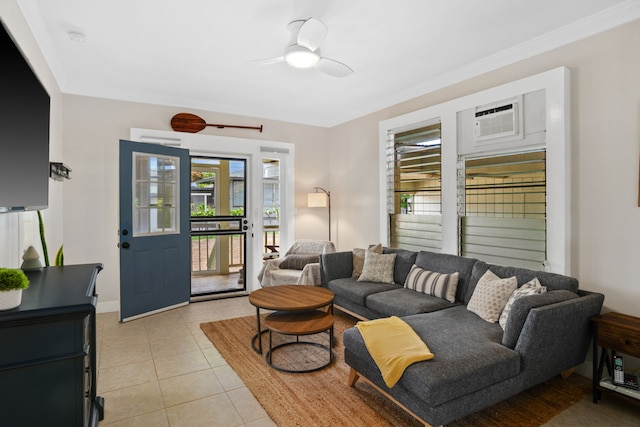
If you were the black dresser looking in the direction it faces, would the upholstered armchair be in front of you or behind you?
in front

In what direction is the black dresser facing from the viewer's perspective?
to the viewer's right

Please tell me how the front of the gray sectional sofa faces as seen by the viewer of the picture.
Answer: facing the viewer and to the left of the viewer

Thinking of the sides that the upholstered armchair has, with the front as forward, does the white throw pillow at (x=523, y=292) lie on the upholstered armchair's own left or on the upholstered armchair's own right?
on the upholstered armchair's own left

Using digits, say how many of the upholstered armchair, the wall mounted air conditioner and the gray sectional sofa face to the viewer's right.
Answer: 0

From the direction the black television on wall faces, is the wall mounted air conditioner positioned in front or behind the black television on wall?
in front

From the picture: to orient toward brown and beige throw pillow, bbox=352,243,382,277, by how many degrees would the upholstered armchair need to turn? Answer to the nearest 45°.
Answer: approximately 90° to its left

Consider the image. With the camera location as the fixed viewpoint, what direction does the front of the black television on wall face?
facing to the right of the viewer

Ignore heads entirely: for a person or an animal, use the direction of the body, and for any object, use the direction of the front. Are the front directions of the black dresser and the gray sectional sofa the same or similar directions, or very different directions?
very different directions

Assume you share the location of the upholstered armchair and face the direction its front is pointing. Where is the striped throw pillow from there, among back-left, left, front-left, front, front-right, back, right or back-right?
left

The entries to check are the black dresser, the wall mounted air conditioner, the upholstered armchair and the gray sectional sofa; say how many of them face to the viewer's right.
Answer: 1

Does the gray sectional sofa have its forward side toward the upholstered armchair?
no

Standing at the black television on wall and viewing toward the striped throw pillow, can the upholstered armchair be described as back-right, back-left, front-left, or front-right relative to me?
front-left

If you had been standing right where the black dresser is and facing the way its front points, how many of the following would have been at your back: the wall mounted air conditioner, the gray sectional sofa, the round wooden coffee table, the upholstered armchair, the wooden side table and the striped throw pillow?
0

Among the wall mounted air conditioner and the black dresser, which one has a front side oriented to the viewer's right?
the black dresser

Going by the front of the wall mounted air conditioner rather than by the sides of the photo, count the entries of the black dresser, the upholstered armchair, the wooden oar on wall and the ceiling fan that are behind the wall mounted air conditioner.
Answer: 0

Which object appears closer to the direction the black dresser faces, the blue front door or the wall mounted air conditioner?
the wall mounted air conditioner
